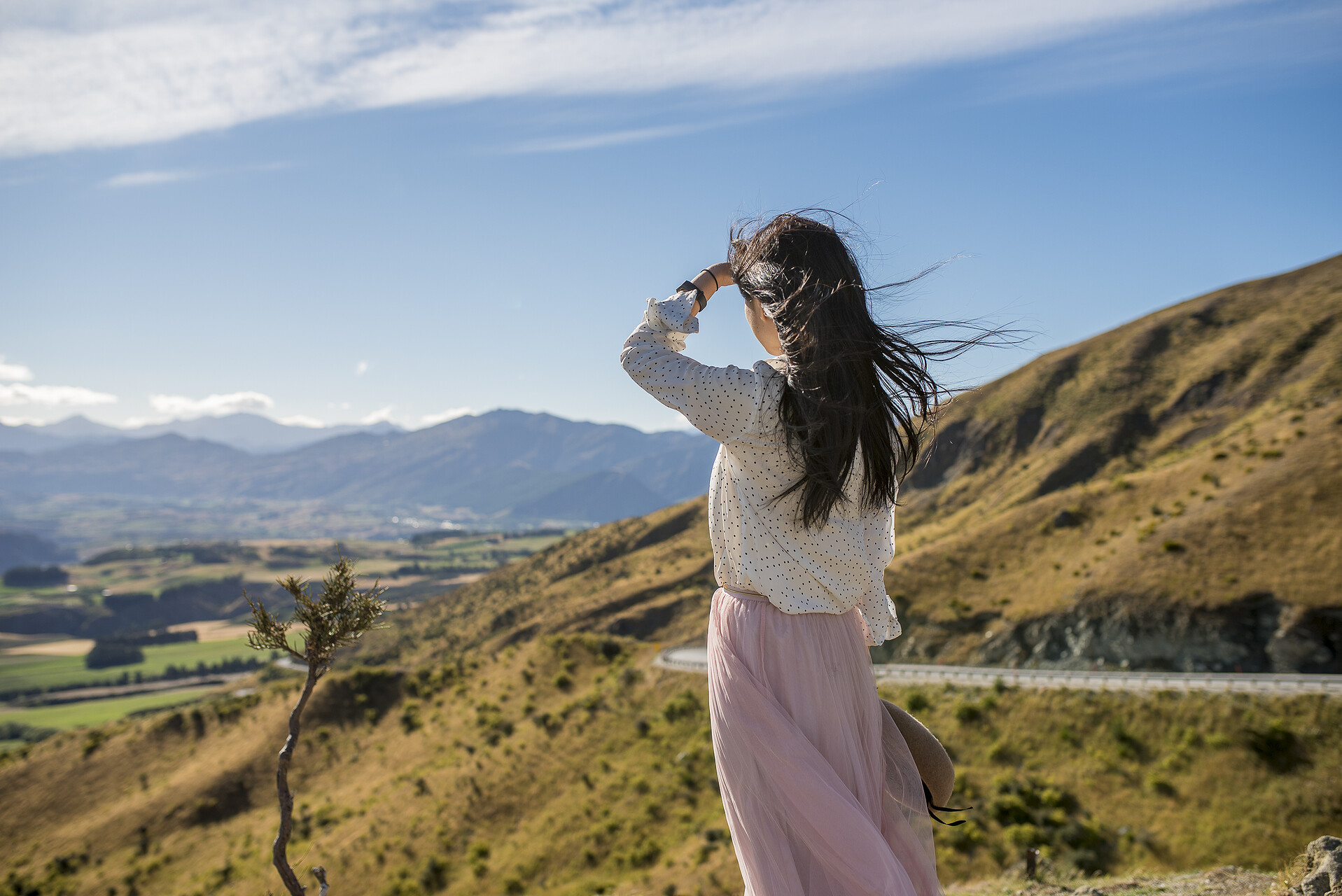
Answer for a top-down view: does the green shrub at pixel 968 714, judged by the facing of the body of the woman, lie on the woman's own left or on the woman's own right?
on the woman's own right

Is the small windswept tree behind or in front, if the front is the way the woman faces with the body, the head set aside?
in front

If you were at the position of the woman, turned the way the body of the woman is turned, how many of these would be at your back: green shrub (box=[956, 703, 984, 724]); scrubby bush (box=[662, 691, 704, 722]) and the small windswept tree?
0

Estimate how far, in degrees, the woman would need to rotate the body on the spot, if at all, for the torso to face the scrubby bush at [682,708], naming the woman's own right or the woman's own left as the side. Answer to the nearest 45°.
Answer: approximately 45° to the woman's own right

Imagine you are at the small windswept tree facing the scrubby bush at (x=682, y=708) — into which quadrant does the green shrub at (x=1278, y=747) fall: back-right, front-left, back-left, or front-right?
front-right

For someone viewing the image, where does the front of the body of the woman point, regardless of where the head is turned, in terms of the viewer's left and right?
facing away from the viewer and to the left of the viewer

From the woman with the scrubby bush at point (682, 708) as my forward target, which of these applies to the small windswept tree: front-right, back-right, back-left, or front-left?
front-left

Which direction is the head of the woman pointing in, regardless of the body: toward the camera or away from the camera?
away from the camera

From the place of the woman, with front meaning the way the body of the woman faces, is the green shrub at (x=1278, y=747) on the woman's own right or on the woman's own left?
on the woman's own right
